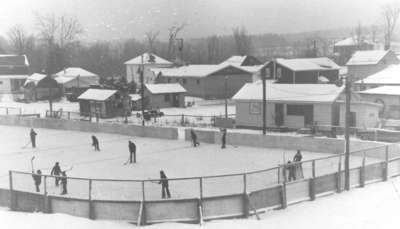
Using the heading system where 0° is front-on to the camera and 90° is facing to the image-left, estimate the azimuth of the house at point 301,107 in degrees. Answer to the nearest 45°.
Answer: approximately 0°

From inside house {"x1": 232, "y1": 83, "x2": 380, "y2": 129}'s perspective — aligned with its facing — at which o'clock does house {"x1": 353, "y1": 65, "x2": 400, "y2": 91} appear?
house {"x1": 353, "y1": 65, "x2": 400, "y2": 91} is roughly at 7 o'clock from house {"x1": 232, "y1": 83, "x2": 380, "y2": 129}.

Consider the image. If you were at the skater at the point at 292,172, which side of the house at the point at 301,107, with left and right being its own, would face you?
front

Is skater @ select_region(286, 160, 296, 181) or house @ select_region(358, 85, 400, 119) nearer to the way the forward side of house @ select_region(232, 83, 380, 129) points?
the skater

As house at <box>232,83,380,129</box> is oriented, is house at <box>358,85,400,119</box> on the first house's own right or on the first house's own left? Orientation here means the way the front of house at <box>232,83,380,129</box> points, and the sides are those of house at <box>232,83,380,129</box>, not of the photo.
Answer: on the first house's own left

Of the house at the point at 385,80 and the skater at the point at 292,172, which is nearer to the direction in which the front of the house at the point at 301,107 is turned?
the skater
